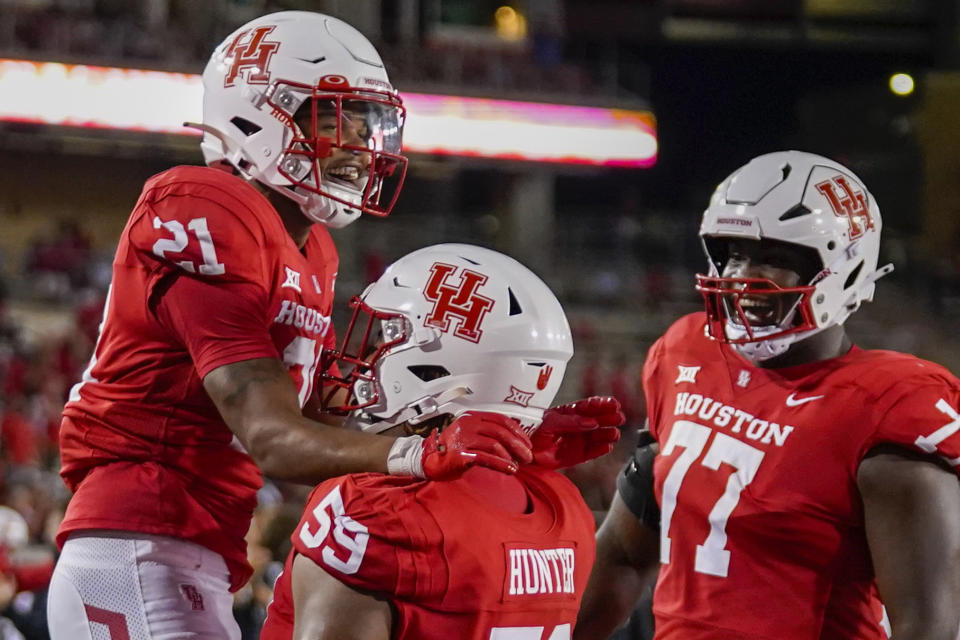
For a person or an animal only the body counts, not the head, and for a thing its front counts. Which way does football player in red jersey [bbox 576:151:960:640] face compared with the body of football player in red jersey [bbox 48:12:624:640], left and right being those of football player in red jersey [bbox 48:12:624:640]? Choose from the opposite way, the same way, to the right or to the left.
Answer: to the right

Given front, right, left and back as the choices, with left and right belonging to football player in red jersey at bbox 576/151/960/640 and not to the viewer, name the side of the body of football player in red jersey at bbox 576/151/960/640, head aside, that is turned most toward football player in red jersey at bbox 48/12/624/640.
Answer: front

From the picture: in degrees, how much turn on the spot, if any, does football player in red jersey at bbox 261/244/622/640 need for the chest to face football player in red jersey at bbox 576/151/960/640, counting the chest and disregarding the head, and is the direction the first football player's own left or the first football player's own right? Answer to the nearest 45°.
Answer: approximately 90° to the first football player's own right

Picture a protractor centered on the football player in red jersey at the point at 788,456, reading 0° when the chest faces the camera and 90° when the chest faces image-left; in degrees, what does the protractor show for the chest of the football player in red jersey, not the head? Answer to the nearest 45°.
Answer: approximately 45°

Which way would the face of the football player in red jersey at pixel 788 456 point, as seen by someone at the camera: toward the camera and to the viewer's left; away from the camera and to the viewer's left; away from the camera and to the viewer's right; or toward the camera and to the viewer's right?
toward the camera and to the viewer's left

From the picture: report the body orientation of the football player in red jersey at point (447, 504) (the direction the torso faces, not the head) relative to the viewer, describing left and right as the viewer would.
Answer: facing away from the viewer and to the left of the viewer

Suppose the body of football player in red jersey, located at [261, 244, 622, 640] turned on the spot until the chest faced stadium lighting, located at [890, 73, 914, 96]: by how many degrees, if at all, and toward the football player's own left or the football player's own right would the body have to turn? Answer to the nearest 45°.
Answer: approximately 90° to the football player's own right

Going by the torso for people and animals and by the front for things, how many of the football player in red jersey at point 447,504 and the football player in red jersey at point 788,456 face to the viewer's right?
0

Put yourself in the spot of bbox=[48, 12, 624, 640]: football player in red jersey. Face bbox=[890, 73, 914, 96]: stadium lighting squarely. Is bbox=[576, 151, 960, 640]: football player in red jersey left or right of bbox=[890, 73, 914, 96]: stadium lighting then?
right

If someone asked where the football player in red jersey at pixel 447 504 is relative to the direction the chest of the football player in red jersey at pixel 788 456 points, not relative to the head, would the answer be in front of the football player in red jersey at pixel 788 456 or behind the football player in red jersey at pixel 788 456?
in front

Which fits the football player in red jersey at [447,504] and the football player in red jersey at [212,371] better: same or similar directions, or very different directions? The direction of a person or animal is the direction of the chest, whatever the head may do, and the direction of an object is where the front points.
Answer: very different directions

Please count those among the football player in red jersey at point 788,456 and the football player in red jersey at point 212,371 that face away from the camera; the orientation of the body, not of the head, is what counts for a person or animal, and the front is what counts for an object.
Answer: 0

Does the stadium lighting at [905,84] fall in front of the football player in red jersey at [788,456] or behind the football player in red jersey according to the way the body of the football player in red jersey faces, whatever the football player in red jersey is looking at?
behind

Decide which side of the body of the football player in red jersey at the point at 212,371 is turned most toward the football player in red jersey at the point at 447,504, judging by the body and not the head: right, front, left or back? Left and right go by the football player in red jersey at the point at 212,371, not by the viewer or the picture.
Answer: front

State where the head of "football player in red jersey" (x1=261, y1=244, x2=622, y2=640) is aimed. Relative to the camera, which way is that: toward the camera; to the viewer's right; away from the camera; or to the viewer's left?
to the viewer's left
